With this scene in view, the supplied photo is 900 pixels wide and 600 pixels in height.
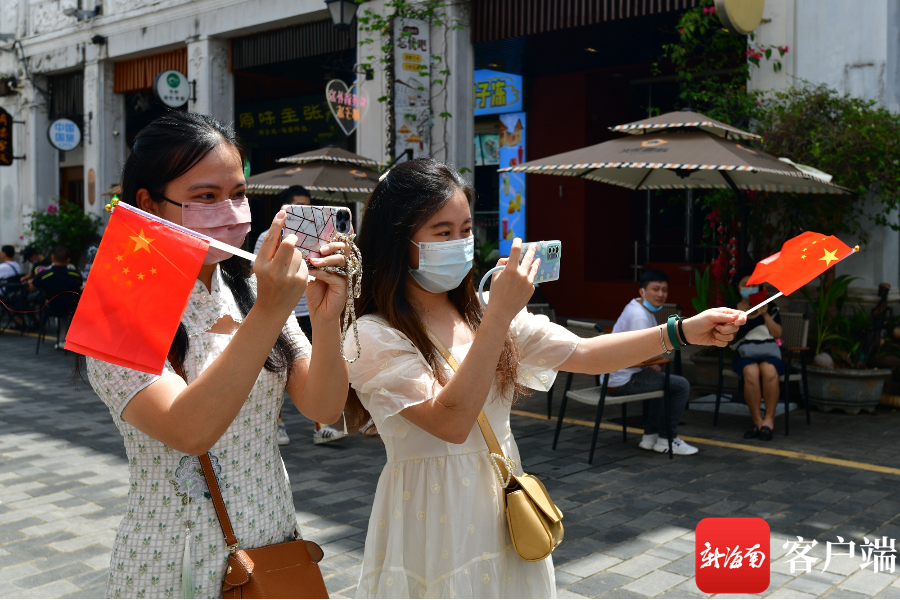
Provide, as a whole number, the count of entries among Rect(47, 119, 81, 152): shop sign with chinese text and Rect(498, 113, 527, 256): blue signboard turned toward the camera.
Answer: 2

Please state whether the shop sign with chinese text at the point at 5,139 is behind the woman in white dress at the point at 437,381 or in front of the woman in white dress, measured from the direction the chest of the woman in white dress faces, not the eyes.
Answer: behind

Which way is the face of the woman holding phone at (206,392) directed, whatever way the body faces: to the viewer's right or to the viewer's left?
to the viewer's right

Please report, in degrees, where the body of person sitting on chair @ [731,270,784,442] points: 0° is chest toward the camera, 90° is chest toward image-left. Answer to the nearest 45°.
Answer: approximately 0°

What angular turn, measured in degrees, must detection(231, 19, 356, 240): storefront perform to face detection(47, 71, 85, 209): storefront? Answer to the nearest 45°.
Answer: approximately 90° to its right

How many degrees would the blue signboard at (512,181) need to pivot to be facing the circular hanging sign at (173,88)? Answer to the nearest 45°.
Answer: approximately 90° to its right
